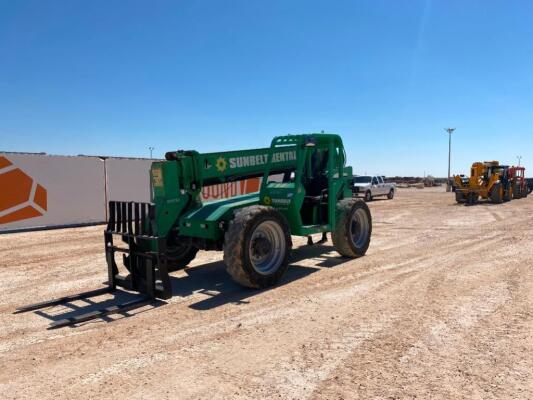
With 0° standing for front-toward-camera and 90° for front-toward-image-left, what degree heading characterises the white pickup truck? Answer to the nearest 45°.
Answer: approximately 45°

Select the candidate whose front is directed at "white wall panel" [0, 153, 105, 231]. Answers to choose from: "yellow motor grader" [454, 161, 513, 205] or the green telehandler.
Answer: the yellow motor grader

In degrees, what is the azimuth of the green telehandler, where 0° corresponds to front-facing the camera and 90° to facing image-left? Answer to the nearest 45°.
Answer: approximately 45°

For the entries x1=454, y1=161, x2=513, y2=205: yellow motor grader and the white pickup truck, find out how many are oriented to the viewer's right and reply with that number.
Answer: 0

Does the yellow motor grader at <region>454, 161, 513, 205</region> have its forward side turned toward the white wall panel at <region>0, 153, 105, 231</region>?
yes

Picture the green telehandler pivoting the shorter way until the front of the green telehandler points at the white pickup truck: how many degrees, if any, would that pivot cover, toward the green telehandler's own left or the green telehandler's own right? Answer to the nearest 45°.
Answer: approximately 180°

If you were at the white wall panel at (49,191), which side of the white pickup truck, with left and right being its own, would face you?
front

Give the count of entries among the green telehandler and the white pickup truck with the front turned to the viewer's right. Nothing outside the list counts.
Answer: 0

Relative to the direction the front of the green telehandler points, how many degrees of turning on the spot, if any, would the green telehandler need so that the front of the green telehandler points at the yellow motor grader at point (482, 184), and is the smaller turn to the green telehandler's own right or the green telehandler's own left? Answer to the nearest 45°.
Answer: approximately 180°

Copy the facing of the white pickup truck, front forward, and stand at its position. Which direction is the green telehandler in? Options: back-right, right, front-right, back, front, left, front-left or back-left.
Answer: front-left

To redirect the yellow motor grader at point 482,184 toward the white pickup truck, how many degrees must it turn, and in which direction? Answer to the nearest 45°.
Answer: approximately 45° to its right
